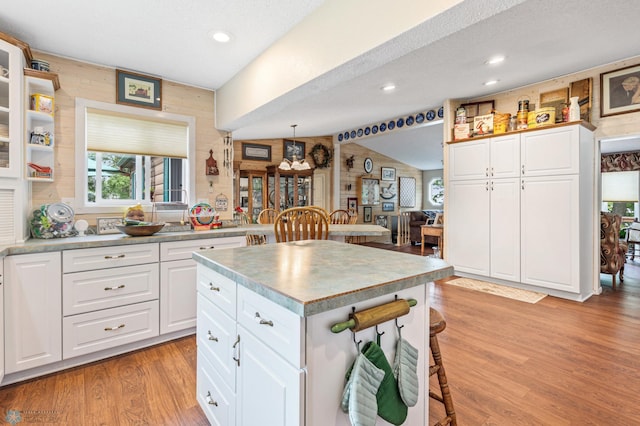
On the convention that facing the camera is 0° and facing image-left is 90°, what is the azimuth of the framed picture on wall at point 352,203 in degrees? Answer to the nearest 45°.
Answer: approximately 0°

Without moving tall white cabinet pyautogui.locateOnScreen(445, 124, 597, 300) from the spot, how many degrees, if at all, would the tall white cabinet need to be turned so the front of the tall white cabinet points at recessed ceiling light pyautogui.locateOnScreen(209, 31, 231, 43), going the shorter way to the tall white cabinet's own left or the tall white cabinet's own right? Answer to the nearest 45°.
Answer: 0° — it already faces it

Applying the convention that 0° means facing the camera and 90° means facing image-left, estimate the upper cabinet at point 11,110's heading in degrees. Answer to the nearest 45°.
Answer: approximately 315°

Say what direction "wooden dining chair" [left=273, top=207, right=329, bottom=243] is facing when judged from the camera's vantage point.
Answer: facing away from the viewer

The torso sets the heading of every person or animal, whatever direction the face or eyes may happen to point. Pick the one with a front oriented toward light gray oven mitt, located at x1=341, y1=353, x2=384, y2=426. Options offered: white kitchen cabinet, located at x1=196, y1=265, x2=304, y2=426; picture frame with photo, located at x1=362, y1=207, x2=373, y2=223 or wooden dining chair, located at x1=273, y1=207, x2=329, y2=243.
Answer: the picture frame with photo

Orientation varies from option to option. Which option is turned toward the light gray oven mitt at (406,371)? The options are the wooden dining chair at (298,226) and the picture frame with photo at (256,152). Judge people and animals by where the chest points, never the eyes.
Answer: the picture frame with photo

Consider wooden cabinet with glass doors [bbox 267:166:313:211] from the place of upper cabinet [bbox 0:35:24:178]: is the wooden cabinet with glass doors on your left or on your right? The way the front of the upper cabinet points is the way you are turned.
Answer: on your left
